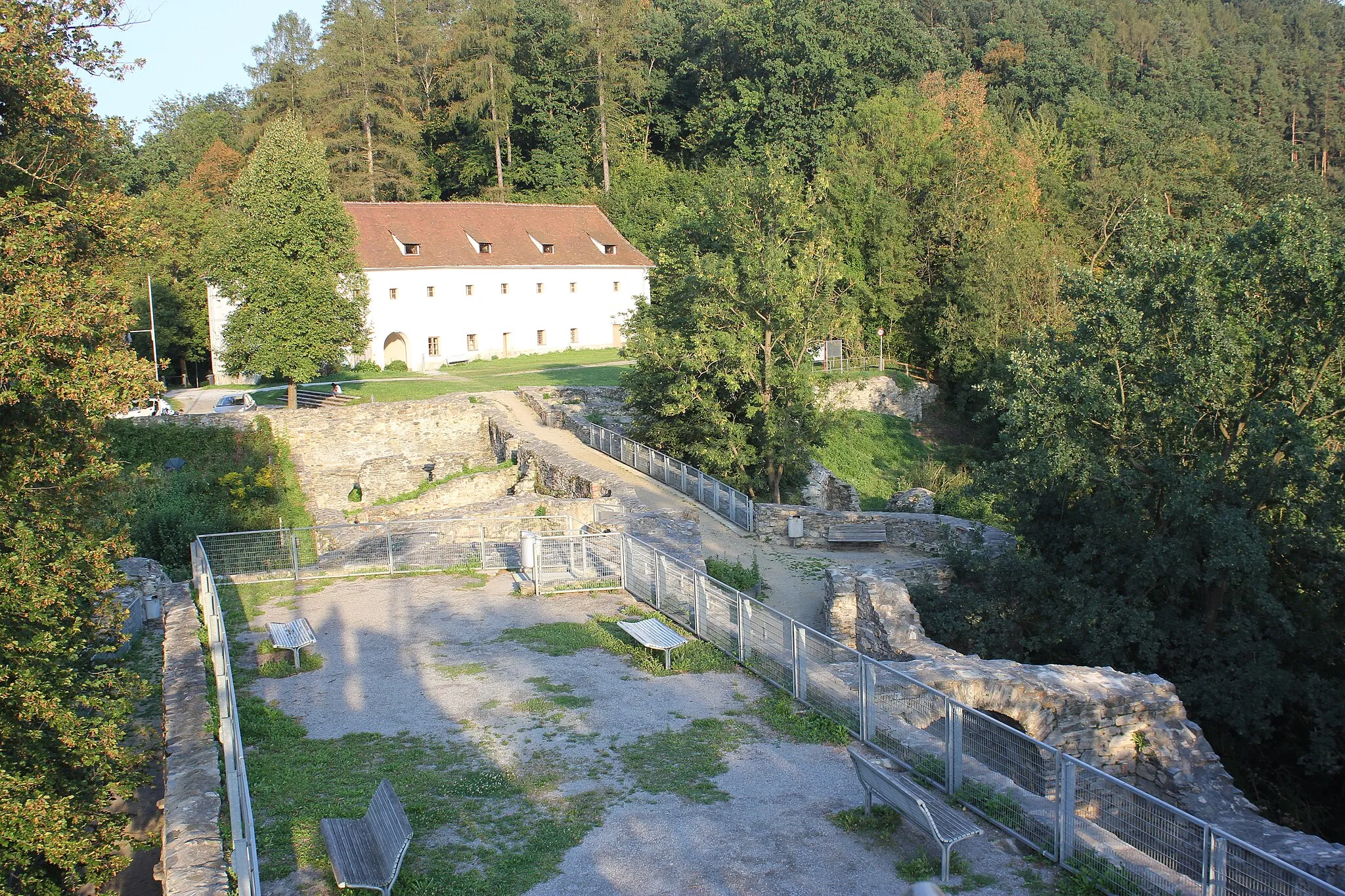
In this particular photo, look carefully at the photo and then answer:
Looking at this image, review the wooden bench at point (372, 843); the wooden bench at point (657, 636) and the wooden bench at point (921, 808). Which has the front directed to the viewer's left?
the wooden bench at point (372, 843)

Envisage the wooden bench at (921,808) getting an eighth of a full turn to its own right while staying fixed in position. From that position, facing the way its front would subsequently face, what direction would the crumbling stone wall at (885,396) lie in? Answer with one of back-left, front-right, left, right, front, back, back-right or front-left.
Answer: left

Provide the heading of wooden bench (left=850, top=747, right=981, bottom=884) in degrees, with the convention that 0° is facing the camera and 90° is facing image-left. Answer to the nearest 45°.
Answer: approximately 225°

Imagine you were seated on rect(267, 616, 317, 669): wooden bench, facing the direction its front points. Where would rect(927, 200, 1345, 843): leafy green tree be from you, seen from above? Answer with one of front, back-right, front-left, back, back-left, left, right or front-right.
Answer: back

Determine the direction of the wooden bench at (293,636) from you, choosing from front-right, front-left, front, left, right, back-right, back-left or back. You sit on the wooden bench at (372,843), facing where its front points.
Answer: right

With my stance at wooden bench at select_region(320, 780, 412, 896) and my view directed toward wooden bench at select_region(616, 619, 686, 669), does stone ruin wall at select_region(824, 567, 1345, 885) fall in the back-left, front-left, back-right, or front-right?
front-right

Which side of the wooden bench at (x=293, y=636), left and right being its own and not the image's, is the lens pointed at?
left

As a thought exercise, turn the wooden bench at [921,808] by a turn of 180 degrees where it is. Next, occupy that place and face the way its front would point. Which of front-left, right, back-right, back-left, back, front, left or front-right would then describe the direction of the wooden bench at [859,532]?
back-right

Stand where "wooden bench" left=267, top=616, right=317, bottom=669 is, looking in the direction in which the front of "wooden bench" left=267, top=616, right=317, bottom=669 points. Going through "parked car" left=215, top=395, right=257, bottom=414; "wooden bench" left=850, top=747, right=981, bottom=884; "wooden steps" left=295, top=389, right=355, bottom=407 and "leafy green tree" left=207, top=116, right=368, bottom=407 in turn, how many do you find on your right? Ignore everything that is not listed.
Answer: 3

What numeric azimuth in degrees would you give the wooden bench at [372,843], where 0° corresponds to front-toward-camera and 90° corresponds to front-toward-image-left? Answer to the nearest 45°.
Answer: approximately 90°

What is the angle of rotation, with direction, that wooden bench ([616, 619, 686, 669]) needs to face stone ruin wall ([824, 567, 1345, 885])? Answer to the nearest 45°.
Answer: approximately 45° to its right

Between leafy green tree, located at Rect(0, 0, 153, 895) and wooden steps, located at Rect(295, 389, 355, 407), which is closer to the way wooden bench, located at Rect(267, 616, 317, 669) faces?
the leafy green tree
